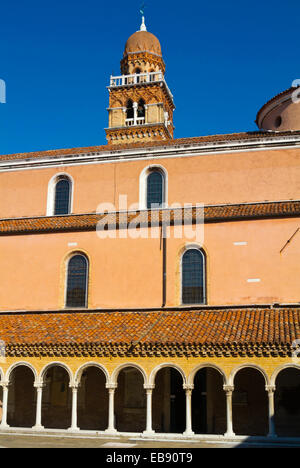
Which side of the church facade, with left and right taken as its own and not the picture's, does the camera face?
front
